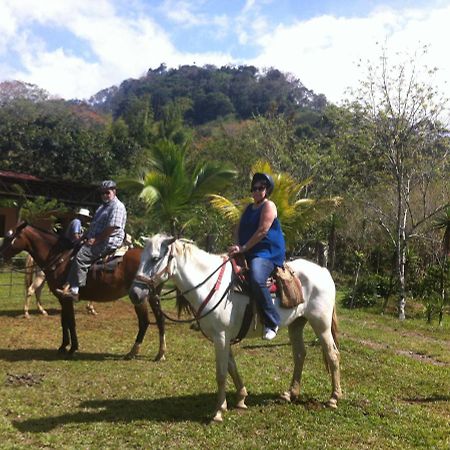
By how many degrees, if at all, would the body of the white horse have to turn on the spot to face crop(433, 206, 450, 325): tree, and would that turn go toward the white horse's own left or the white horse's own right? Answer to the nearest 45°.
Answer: approximately 180°

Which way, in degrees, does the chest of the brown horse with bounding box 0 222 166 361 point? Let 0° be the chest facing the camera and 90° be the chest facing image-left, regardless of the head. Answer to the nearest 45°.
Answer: approximately 90°

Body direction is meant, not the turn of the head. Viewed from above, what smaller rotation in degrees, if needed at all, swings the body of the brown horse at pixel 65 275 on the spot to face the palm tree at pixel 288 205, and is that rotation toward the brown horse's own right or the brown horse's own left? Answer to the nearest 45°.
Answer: approximately 135° to the brown horse's own right

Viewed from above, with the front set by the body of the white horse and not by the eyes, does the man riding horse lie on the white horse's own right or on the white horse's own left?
on the white horse's own right

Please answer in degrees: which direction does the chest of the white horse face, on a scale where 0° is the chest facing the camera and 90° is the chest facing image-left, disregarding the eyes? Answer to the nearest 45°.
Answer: approximately 45°

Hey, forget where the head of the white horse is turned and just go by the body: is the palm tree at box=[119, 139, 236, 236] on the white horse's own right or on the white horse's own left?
on the white horse's own right
